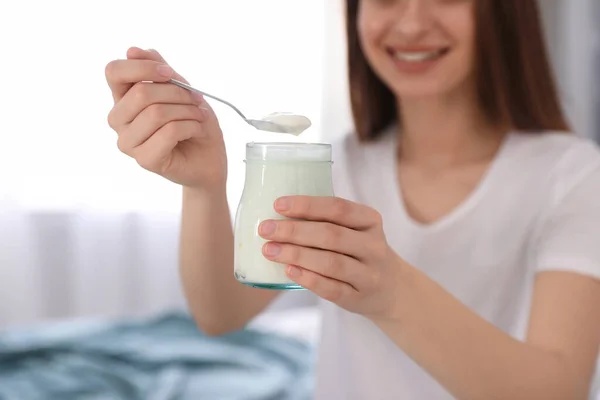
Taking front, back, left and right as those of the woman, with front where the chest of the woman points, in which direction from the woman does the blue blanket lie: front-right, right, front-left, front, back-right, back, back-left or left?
right

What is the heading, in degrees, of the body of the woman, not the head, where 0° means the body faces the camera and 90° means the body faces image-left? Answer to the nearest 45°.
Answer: approximately 45°
